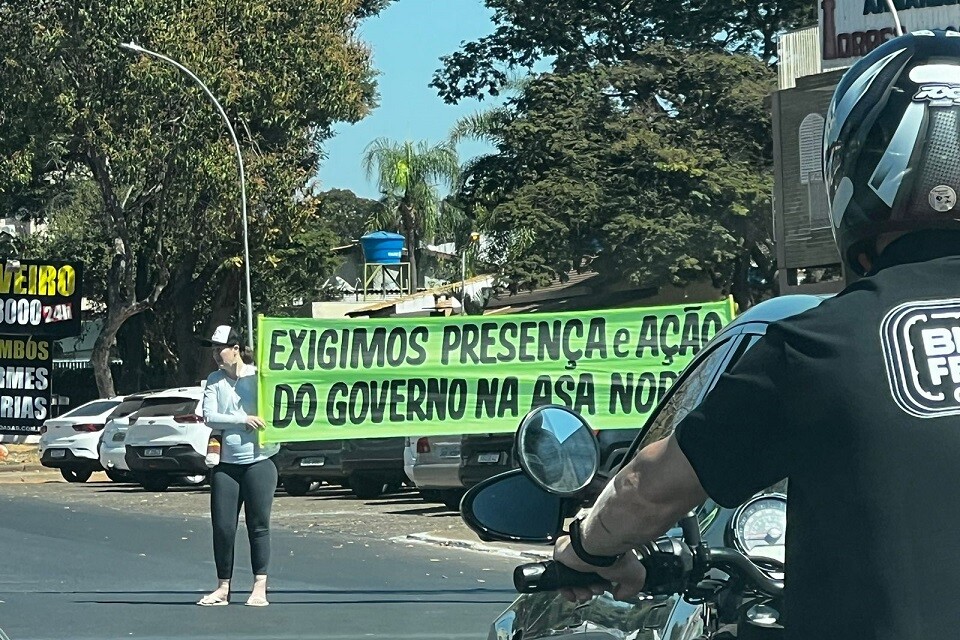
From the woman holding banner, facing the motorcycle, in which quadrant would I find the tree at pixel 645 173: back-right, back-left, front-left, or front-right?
back-left

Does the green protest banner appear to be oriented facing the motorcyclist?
yes

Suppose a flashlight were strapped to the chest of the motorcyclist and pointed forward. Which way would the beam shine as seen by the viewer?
away from the camera

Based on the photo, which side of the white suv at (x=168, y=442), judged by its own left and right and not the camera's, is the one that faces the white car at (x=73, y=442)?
left

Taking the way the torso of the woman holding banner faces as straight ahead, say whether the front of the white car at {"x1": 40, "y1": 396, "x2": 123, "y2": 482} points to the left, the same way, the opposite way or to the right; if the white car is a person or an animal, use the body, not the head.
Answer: the opposite way

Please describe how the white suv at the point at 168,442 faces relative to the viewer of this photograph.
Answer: facing away from the viewer and to the right of the viewer

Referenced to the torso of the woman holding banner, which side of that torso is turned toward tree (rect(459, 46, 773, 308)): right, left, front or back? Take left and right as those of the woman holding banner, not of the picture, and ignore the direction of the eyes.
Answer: back

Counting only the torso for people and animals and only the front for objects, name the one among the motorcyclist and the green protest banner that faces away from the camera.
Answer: the motorcyclist

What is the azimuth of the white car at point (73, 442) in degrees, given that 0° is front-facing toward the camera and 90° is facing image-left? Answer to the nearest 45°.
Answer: approximately 225°

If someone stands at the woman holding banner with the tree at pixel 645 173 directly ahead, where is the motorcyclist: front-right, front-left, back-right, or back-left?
back-right

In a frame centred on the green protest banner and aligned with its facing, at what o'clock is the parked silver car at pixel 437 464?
The parked silver car is roughly at 6 o'clock from the green protest banner.

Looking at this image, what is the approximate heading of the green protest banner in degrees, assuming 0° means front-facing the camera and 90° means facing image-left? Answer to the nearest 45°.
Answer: approximately 0°

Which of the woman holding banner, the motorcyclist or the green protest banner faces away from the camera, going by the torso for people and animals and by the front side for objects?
the motorcyclist
